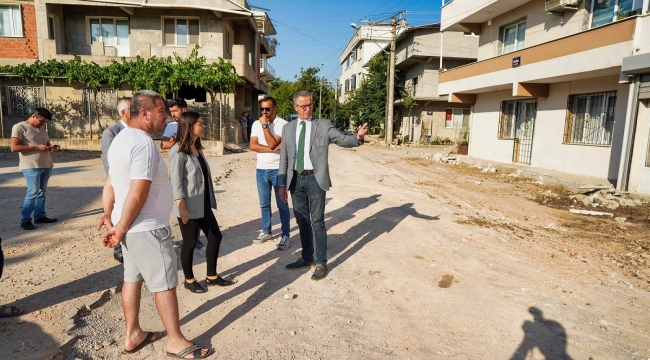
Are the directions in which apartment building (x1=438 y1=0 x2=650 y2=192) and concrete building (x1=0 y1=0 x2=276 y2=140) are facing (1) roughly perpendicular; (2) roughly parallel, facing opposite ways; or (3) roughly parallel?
roughly perpendicular

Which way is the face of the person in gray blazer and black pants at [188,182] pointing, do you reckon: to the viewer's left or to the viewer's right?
to the viewer's right

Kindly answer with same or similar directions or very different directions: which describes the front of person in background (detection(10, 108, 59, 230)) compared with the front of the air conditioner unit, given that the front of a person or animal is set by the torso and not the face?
very different directions

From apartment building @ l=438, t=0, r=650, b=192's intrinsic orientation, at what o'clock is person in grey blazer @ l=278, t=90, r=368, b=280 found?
The person in grey blazer is roughly at 11 o'clock from the apartment building.

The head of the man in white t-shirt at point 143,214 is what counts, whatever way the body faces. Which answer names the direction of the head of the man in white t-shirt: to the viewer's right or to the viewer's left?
to the viewer's right

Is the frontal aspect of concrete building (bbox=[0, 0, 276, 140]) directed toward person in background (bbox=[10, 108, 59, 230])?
yes

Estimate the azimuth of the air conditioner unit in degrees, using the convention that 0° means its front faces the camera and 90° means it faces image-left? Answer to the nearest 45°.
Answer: approximately 45°

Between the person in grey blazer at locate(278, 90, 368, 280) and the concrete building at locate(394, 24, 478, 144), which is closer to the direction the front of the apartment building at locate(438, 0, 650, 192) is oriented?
the person in grey blazer

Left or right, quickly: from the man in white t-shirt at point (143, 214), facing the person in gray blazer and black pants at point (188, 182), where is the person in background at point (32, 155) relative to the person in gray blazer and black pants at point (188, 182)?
left

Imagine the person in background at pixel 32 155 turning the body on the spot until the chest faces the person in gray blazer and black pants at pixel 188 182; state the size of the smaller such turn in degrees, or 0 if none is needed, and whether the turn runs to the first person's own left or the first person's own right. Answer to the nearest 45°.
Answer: approximately 45° to the first person's own right

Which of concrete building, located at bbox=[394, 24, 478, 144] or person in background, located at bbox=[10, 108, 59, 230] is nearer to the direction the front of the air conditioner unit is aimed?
the person in background

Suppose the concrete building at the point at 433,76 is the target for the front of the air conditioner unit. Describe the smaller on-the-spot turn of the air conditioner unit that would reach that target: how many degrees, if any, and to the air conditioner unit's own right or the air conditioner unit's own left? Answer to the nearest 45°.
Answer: approximately 90° to the air conditioner unit's own right
